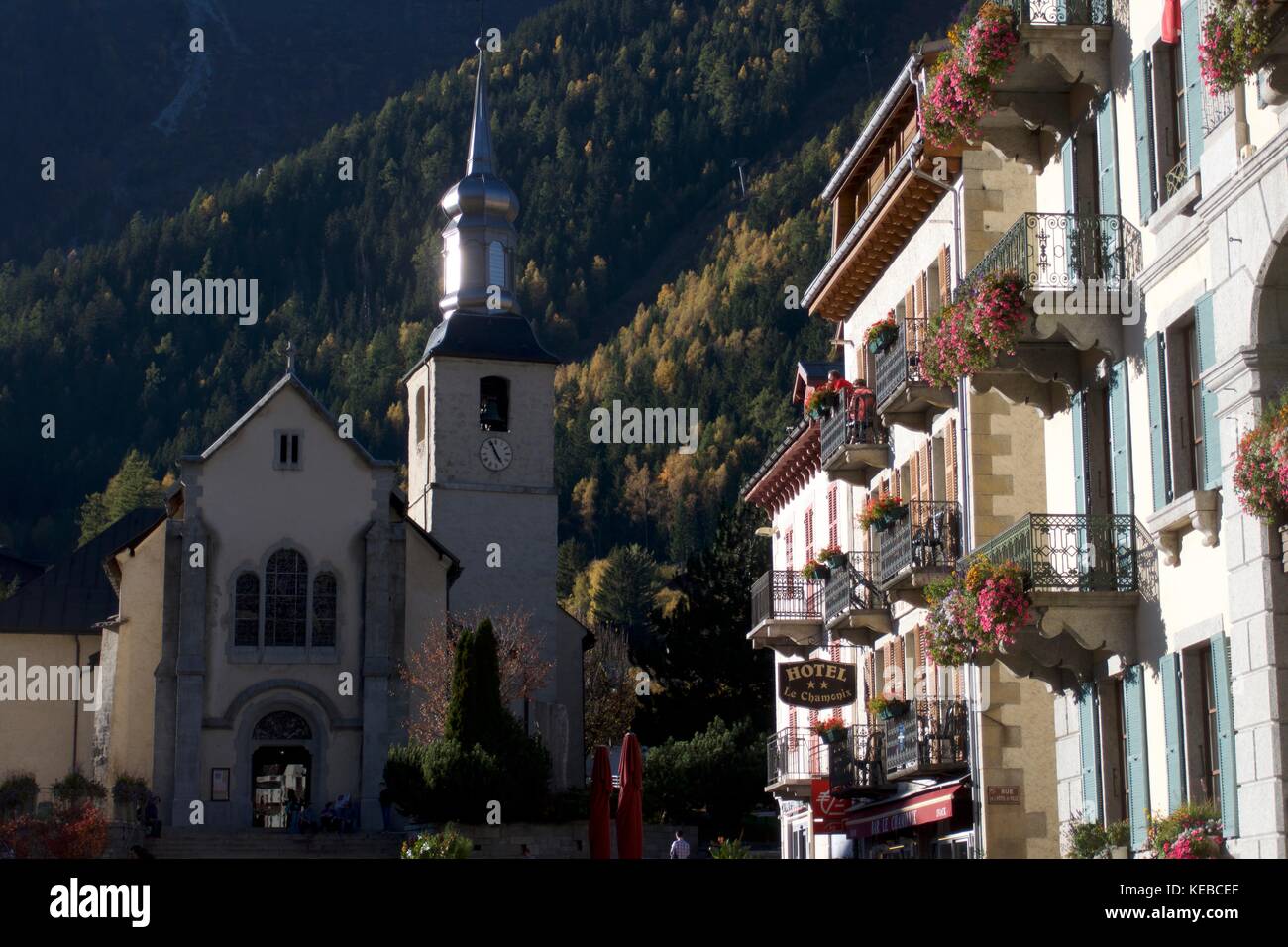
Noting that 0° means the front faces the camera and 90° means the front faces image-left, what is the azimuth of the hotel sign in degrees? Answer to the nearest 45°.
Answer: approximately 0°

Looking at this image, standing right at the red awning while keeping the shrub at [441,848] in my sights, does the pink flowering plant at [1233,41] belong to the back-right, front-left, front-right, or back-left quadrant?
back-left

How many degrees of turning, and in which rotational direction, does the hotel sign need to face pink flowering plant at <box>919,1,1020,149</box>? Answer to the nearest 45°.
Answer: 0° — it already faces it

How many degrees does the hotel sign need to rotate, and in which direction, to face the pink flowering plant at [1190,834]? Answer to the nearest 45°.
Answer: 0° — it already faces it

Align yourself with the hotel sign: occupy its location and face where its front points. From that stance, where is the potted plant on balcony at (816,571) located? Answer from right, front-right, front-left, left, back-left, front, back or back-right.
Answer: back

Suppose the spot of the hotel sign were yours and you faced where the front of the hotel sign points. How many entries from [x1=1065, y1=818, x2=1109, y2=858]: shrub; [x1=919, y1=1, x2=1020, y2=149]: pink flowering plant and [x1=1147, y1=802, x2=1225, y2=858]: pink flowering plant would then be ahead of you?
3

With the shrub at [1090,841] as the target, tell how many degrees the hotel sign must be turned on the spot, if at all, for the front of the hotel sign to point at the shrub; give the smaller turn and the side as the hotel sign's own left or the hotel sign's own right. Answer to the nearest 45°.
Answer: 0° — it already faces it

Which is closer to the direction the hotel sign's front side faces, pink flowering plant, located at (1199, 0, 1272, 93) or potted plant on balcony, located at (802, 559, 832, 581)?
the pink flowering plant
